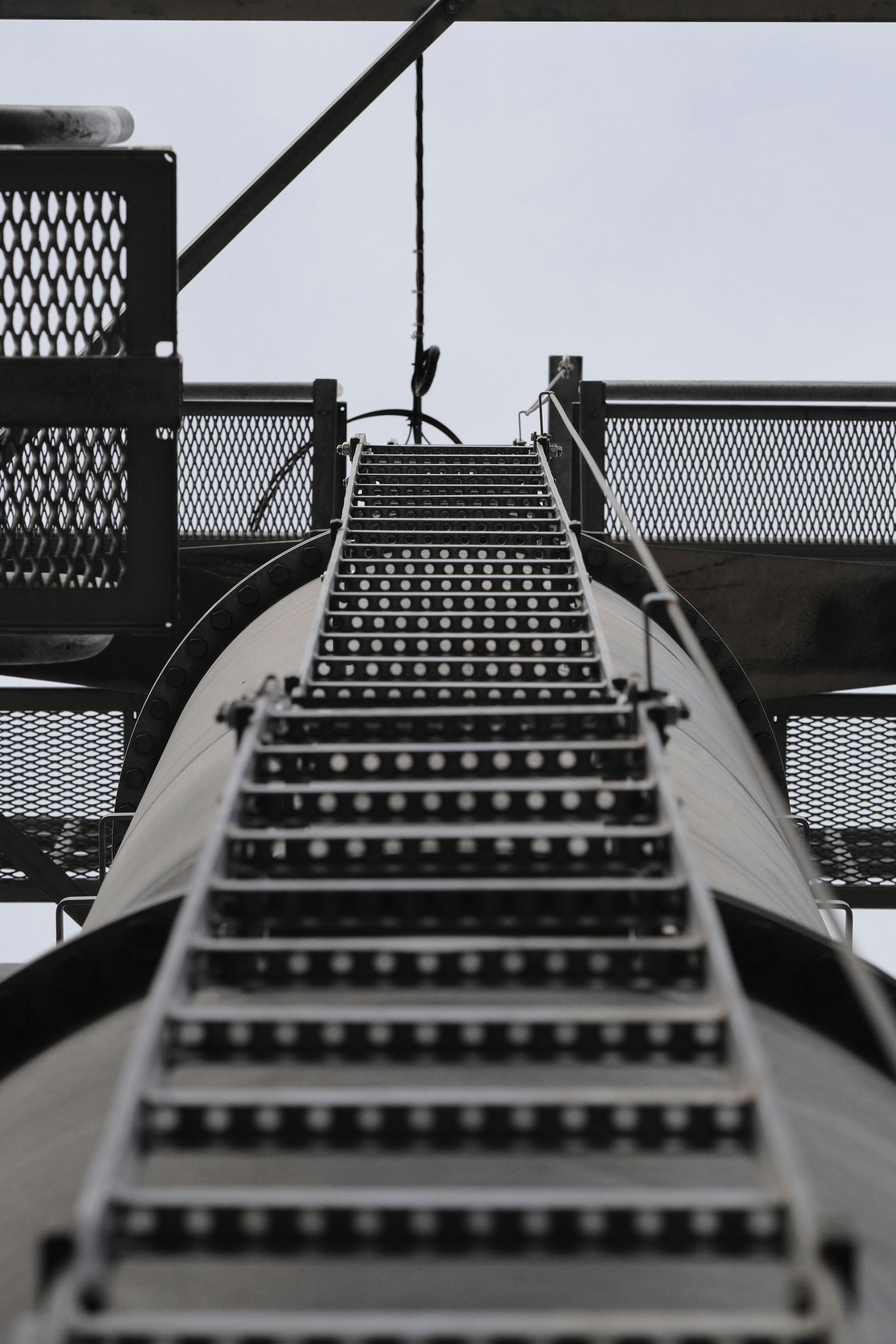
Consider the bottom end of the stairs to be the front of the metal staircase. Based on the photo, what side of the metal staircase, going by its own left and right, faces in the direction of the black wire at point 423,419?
back

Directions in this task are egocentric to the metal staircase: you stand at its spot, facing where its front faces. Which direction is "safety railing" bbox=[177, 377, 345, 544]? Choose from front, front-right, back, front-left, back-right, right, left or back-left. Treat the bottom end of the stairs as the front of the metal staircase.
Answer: back

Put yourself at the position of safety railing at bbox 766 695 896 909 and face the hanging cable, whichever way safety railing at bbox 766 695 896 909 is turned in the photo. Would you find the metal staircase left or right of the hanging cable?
left

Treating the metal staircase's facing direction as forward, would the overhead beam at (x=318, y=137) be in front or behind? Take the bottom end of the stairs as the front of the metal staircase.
behind

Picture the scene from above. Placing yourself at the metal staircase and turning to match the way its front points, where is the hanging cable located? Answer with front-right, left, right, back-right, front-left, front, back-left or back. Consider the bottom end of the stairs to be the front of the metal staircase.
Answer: back

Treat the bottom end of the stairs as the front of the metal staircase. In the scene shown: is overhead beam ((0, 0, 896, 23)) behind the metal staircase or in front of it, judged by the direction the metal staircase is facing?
behind

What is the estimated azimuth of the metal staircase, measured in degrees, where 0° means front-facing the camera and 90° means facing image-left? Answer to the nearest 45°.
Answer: approximately 0°

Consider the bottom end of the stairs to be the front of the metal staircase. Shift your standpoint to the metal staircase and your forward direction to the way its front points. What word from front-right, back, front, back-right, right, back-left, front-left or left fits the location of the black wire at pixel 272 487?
back

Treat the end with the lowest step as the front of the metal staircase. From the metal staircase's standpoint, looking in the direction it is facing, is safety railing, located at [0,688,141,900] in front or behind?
behind
